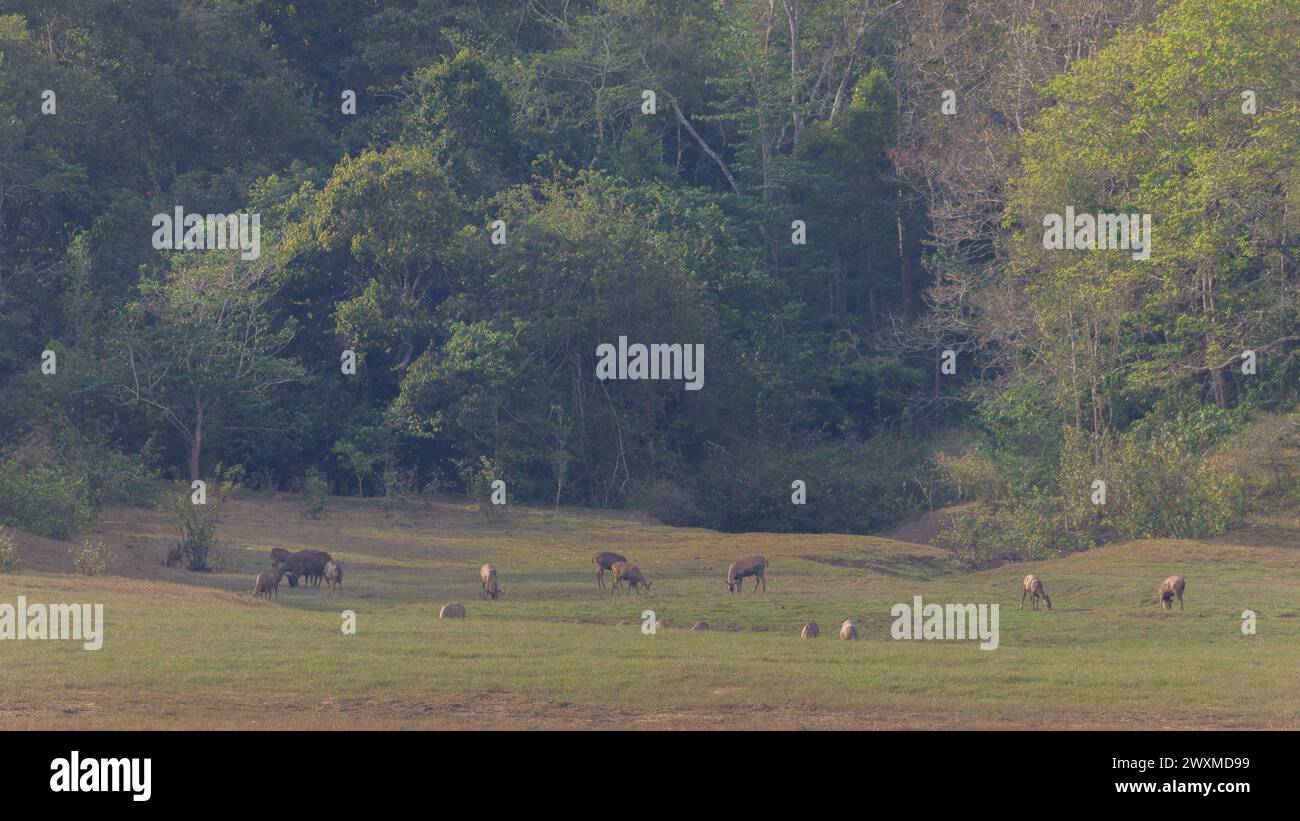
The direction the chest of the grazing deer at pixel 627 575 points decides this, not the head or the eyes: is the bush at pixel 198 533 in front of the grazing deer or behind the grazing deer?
behind

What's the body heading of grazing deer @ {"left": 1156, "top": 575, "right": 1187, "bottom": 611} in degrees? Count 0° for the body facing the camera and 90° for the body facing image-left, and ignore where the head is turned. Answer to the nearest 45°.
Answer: approximately 45°

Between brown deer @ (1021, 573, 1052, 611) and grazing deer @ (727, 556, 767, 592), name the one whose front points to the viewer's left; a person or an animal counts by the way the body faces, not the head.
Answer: the grazing deer

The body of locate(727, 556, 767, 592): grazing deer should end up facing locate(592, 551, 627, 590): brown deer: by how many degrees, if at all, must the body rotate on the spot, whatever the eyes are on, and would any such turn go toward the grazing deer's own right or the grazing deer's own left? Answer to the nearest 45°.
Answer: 0° — it already faces it

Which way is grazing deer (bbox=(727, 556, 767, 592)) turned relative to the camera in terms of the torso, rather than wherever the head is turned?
to the viewer's left

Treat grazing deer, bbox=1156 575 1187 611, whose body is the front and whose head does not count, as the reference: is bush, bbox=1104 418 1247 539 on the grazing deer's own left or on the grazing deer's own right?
on the grazing deer's own right

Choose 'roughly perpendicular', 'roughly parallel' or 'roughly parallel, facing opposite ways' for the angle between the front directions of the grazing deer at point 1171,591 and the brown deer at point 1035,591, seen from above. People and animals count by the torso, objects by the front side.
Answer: roughly perpendicular

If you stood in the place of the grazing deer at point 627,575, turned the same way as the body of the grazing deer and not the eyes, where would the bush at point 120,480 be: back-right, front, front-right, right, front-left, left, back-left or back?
back-left

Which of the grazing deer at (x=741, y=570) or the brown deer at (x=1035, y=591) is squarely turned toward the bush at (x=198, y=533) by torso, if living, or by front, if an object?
the grazing deer

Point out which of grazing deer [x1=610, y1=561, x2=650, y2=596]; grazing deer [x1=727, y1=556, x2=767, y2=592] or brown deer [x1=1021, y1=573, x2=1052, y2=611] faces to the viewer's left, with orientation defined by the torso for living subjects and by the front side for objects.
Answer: grazing deer [x1=727, y1=556, x2=767, y2=592]

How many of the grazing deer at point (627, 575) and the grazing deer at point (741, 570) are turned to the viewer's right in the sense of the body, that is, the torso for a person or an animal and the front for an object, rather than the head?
1

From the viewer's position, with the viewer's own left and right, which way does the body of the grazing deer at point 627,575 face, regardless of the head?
facing to the right of the viewer
